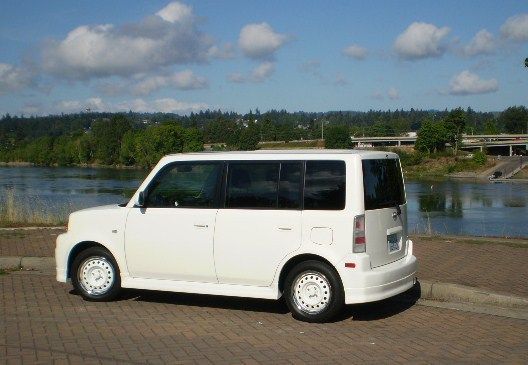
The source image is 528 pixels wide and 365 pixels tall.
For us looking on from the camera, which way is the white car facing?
facing away from the viewer and to the left of the viewer

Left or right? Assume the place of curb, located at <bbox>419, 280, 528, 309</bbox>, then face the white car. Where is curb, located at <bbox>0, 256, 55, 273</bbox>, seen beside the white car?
right

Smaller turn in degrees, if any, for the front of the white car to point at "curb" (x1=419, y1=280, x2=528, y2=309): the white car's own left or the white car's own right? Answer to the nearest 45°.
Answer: approximately 135° to the white car's own right

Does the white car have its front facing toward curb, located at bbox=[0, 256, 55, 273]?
yes
